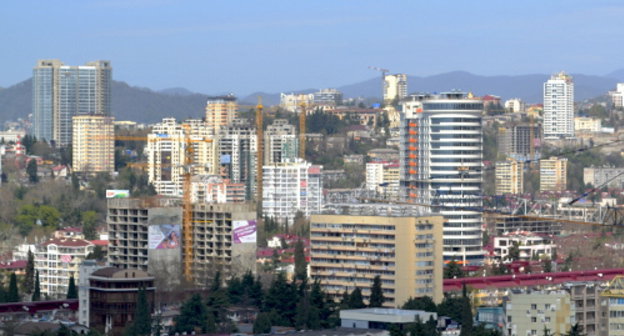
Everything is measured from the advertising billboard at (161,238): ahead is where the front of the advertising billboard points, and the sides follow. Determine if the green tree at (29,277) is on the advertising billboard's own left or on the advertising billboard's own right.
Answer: on the advertising billboard's own right

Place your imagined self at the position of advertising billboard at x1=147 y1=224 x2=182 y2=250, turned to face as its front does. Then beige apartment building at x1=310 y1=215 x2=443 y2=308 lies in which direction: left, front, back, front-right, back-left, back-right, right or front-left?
front-left

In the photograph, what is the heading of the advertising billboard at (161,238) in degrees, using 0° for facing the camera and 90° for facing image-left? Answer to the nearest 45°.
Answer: approximately 0°

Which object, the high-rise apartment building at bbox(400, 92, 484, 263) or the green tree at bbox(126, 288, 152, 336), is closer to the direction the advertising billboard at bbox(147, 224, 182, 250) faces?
the green tree

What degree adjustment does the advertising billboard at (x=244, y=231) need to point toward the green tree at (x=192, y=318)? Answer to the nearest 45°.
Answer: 0° — it already faces it

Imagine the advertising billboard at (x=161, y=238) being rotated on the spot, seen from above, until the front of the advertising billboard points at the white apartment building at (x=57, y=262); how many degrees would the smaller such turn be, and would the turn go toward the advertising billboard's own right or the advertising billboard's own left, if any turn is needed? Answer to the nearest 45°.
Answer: approximately 135° to the advertising billboard's own right

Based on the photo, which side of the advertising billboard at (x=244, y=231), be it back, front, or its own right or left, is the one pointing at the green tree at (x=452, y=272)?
left

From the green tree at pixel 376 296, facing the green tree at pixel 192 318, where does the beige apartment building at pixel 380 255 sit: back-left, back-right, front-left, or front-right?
back-right

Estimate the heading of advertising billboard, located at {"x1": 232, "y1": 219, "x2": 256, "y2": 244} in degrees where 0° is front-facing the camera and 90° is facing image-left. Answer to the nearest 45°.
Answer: approximately 0°
